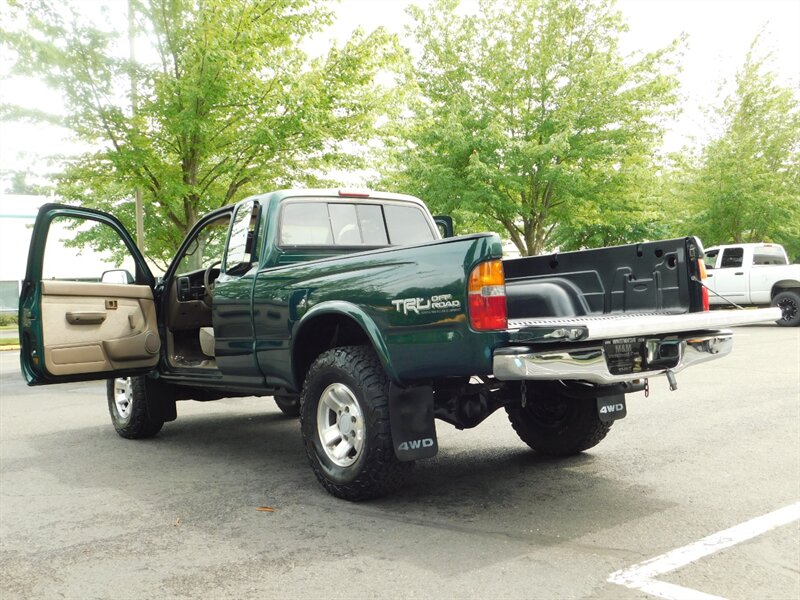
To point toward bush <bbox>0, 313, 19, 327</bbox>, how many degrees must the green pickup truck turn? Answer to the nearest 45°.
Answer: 0° — it already faces it

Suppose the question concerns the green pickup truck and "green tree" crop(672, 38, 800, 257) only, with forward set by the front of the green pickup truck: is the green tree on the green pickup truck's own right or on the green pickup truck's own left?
on the green pickup truck's own right

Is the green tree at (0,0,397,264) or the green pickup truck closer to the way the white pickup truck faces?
the green tree

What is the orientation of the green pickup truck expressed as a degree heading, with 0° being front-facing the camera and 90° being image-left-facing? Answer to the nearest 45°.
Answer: approximately 135°

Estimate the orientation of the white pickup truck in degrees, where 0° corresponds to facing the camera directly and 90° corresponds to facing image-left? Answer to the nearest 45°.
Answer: approximately 135°

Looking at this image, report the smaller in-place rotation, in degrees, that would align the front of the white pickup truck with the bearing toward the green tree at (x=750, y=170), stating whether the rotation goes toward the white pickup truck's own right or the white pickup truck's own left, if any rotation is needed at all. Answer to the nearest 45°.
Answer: approximately 45° to the white pickup truck's own right
